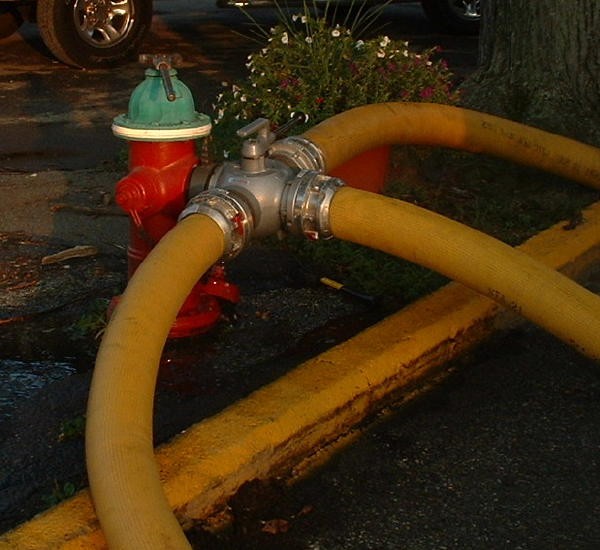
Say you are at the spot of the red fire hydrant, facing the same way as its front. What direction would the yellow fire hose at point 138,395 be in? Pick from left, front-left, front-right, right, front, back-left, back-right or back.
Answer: front-right

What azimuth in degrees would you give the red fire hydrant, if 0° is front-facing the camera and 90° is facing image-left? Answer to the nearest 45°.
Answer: approximately 315°

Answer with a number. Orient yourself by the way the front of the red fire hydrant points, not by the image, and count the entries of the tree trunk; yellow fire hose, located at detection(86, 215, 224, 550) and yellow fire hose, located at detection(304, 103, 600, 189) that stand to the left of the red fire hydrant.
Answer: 2
